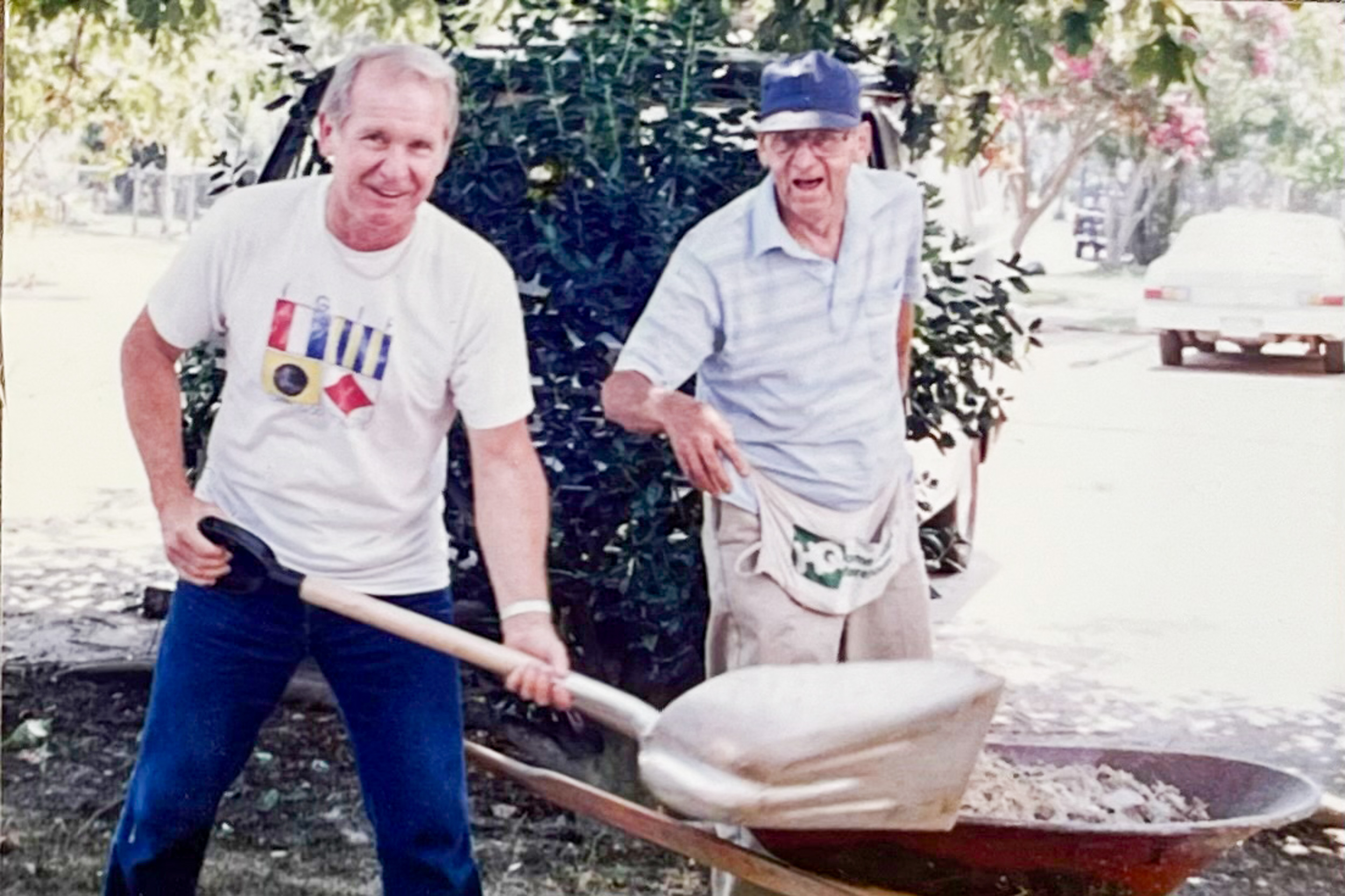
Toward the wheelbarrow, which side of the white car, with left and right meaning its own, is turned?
back

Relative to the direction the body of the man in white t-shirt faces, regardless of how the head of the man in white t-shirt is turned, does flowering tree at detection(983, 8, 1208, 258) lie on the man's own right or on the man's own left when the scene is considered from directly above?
on the man's own left

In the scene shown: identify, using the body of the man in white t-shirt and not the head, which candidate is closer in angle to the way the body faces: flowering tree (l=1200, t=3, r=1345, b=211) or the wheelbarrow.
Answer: the wheelbarrow

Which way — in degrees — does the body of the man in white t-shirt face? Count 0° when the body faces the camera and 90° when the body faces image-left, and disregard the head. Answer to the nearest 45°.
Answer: approximately 0°

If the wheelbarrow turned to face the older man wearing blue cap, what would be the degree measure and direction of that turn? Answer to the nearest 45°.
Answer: approximately 135° to its left

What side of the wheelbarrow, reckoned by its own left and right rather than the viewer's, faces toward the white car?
left

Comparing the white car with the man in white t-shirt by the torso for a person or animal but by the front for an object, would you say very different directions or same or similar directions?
very different directions

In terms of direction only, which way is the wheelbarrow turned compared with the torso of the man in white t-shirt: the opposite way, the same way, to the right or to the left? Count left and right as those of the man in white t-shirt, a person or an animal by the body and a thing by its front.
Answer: to the left

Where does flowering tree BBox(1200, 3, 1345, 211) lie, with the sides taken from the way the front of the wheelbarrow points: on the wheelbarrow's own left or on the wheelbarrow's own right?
on the wheelbarrow's own left

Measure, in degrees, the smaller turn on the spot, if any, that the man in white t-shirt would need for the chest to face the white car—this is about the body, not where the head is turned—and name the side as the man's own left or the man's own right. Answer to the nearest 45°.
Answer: approximately 90° to the man's own left

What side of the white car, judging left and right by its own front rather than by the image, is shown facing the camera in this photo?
back
